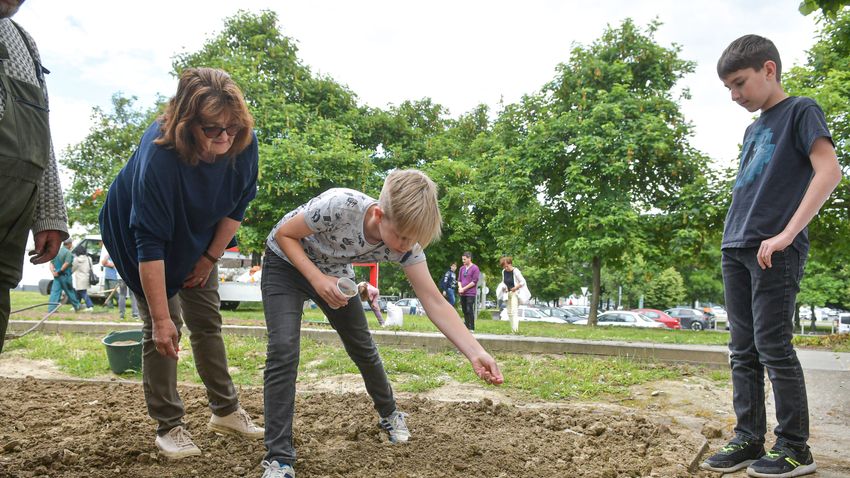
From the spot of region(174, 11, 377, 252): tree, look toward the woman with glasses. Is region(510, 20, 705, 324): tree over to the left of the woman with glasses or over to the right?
left

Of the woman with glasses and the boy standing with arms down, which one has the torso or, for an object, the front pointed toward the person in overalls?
the boy standing with arms down

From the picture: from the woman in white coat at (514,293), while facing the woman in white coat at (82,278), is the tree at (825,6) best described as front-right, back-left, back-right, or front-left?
back-left

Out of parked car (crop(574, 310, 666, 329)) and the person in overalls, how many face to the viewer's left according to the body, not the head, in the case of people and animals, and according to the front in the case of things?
1

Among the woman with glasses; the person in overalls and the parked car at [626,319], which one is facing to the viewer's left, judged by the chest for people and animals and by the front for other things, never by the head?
the parked car

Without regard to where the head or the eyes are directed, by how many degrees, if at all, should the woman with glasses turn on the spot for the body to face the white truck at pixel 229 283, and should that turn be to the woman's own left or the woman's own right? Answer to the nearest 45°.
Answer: approximately 135° to the woman's own left

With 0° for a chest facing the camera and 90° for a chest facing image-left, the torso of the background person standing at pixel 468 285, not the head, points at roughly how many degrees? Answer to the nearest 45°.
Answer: approximately 45°

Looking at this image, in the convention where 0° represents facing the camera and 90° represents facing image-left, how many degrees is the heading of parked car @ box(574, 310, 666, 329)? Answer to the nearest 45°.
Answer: approximately 90°

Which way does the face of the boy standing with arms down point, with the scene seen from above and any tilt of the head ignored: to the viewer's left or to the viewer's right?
to the viewer's left

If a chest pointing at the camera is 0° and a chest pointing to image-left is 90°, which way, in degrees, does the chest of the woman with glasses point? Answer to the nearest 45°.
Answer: approximately 315°

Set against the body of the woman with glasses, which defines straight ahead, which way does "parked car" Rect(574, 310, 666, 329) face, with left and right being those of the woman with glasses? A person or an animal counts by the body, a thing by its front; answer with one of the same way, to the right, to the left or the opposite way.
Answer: the opposite way

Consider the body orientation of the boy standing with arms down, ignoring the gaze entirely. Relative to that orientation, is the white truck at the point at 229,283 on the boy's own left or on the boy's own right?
on the boy's own right

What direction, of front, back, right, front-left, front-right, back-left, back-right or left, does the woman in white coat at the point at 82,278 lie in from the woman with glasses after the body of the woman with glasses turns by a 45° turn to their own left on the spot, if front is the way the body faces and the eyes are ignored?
left
